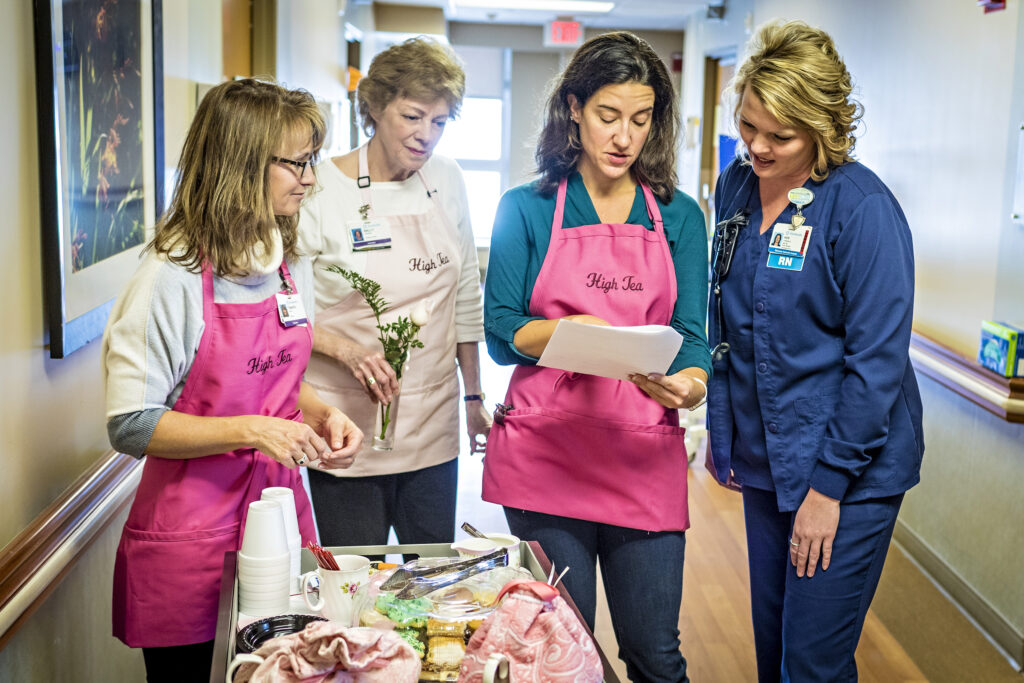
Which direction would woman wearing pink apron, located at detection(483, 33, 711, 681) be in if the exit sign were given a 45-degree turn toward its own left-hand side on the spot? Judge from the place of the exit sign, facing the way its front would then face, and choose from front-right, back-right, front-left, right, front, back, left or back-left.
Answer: front-right

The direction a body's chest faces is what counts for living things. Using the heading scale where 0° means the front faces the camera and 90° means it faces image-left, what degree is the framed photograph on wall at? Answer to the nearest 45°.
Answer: approximately 315°

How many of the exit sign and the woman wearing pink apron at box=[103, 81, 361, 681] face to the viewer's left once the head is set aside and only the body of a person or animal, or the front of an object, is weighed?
0

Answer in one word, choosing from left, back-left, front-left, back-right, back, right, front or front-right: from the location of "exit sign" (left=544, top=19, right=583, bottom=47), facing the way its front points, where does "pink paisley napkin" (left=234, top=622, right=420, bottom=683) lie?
front

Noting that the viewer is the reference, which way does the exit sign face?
facing the viewer

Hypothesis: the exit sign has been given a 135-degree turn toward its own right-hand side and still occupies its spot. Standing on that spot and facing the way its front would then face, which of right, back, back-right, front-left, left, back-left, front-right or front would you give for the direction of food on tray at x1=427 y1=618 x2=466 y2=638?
back-left

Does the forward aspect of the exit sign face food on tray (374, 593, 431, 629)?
yes

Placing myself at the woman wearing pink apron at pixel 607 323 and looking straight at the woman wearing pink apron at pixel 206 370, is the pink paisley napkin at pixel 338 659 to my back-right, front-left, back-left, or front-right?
front-left

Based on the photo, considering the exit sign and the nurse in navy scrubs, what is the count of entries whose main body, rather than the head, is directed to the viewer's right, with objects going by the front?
0

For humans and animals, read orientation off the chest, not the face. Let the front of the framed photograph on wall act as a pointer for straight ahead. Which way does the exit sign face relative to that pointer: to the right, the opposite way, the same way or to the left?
to the right

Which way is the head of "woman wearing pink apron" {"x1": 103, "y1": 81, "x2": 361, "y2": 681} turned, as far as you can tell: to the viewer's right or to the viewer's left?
to the viewer's right

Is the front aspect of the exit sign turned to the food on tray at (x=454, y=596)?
yes

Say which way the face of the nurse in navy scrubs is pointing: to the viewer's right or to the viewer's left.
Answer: to the viewer's left
